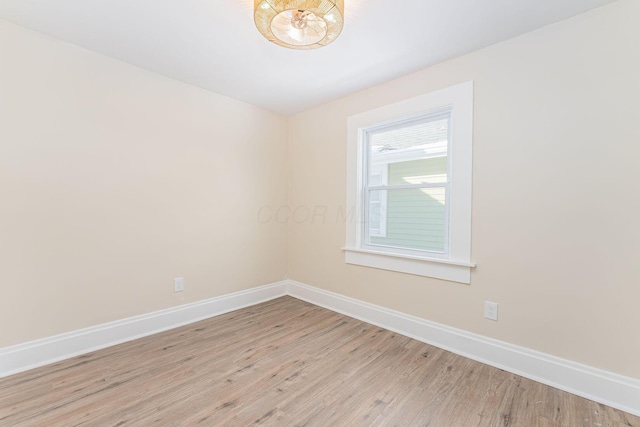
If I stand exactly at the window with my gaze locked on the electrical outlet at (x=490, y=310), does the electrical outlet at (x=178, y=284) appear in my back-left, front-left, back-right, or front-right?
back-right

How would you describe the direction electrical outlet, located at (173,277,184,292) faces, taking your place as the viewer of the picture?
facing the viewer

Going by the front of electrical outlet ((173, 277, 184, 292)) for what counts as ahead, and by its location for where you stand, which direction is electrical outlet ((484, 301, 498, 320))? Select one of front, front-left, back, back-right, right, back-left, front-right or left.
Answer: front-left

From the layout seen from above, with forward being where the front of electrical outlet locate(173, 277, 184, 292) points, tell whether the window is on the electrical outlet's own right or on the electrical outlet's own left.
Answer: on the electrical outlet's own left

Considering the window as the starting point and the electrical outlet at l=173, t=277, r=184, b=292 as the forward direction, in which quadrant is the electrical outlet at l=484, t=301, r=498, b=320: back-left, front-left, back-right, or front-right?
back-left
